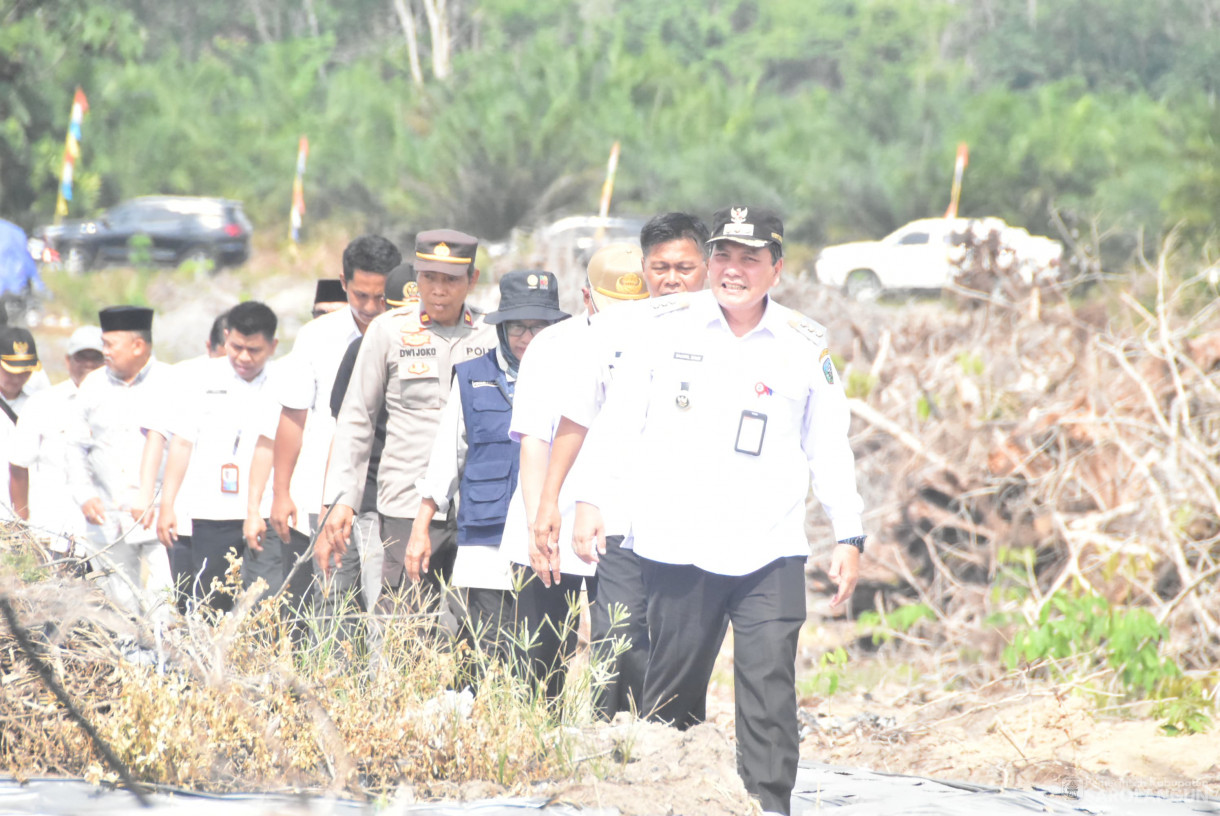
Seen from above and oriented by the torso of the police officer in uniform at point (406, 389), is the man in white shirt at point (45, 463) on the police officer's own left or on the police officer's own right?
on the police officer's own right

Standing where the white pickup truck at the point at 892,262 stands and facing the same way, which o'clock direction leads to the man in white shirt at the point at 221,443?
The man in white shirt is roughly at 9 o'clock from the white pickup truck.

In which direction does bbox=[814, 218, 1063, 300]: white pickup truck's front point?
to the viewer's left

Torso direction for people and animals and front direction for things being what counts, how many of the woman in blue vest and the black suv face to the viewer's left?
1

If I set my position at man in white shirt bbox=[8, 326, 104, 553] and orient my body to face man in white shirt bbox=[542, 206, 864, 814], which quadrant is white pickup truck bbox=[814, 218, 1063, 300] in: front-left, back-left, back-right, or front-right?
back-left

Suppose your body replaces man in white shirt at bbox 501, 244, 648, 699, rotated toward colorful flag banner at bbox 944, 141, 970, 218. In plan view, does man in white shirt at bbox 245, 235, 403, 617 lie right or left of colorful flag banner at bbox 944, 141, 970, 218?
left

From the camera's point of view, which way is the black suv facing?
to the viewer's left

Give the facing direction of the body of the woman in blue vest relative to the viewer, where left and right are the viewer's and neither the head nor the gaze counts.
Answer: facing the viewer and to the right of the viewer

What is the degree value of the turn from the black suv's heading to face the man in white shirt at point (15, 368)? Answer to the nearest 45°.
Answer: approximately 90° to its left

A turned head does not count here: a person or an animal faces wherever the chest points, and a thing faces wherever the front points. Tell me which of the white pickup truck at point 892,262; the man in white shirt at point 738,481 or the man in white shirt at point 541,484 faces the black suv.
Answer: the white pickup truck

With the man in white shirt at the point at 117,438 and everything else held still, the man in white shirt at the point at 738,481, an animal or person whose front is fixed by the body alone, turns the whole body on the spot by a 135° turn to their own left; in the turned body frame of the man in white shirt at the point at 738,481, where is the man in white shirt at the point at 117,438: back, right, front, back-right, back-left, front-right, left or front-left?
left

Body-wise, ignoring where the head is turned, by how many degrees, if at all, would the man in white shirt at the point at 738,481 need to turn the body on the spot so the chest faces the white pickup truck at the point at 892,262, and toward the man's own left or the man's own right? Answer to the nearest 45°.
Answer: approximately 180°
